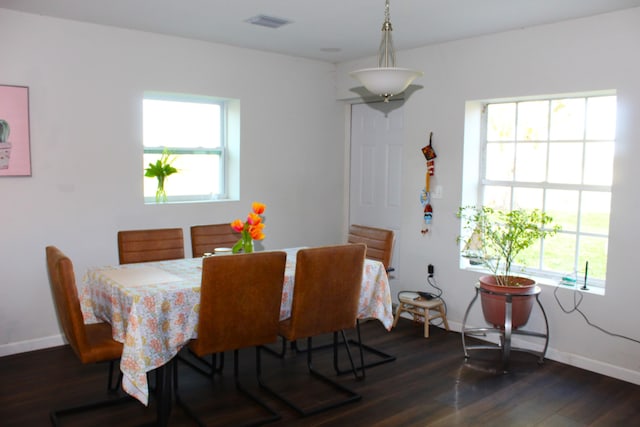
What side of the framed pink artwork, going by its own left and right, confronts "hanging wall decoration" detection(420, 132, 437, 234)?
left

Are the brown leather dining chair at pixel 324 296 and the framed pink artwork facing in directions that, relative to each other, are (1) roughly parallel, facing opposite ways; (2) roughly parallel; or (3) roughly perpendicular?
roughly parallel, facing opposite ways

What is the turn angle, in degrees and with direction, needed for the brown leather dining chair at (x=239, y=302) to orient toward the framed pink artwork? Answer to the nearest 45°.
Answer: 0° — it already faces it

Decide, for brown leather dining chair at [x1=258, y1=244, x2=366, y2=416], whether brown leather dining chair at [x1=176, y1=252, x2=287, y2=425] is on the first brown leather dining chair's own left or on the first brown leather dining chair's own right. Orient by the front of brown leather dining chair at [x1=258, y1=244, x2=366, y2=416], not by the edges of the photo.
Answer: on the first brown leather dining chair's own left

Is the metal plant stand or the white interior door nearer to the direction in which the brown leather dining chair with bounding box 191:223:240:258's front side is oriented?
the metal plant stand

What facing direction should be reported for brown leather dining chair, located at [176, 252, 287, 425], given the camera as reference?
facing away from the viewer and to the left of the viewer

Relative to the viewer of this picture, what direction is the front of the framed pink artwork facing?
facing the viewer

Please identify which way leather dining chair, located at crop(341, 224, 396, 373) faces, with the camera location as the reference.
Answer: facing the viewer and to the left of the viewer

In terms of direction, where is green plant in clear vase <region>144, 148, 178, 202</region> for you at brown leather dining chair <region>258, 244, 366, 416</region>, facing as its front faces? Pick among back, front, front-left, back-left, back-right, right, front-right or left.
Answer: front

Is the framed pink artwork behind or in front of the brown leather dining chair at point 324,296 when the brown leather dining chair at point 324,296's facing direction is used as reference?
in front

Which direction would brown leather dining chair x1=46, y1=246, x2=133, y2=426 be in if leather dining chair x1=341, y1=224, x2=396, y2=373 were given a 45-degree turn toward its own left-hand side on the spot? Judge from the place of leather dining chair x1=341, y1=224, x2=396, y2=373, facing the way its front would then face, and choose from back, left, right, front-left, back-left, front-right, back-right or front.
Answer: front-right

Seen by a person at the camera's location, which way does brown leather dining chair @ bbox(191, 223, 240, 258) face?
facing the viewer and to the right of the viewer

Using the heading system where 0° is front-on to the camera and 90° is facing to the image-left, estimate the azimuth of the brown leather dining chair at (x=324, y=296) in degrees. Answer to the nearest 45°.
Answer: approximately 135°

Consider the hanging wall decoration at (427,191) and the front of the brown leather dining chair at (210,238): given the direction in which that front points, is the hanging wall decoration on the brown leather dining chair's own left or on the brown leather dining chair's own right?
on the brown leather dining chair's own left

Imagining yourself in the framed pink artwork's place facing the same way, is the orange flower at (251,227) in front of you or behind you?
in front
